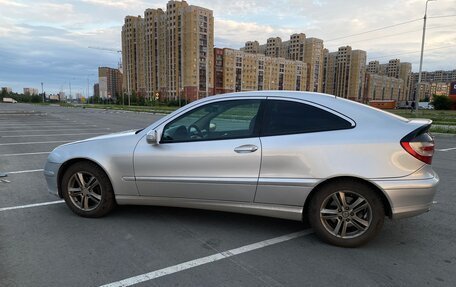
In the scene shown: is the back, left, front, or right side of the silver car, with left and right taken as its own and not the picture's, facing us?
left
